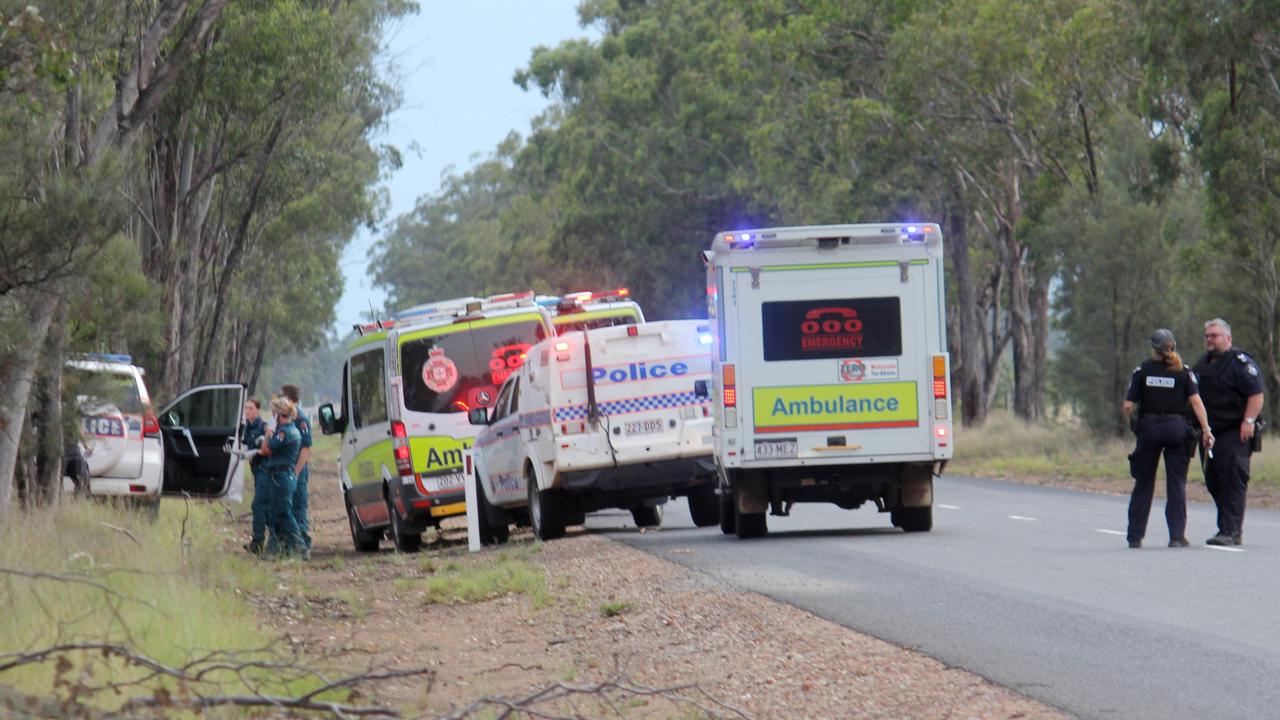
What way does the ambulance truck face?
away from the camera

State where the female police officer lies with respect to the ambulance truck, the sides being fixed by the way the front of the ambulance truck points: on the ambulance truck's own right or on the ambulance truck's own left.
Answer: on the ambulance truck's own right

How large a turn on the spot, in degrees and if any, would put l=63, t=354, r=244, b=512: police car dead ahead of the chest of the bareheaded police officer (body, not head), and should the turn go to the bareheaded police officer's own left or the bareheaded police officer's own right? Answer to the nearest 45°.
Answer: approximately 45° to the bareheaded police officer's own right

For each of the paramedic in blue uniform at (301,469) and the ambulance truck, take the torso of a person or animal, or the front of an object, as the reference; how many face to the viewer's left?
1

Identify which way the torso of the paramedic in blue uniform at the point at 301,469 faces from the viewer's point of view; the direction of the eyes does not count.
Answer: to the viewer's left

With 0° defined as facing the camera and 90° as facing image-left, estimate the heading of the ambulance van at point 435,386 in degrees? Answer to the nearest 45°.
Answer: approximately 135°

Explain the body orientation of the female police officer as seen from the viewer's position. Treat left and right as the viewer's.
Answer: facing away from the viewer

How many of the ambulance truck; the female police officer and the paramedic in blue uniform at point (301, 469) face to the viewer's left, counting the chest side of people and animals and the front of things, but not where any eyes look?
1

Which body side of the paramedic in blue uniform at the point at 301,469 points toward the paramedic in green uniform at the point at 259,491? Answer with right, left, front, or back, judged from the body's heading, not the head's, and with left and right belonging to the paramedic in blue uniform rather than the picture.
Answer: front

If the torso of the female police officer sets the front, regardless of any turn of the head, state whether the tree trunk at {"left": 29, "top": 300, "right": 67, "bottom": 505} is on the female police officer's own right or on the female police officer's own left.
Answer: on the female police officer's own left

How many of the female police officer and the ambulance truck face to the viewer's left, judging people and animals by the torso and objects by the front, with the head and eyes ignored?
0

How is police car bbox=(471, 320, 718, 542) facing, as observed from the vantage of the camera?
facing away from the viewer and to the left of the viewer
